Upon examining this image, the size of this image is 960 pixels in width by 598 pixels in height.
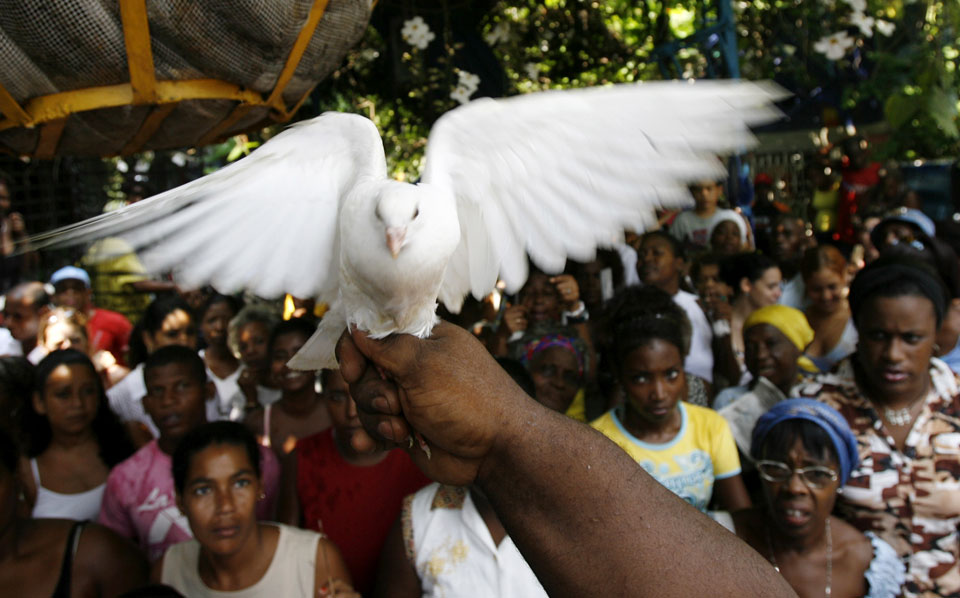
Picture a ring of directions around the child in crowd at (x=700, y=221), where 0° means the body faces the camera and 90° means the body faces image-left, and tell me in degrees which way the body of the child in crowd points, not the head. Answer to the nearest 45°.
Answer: approximately 0°

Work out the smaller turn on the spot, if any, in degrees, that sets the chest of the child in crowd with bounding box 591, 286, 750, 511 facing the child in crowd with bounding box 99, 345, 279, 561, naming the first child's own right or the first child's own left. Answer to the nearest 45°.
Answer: approximately 90° to the first child's own right

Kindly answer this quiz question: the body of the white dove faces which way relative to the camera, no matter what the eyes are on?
toward the camera

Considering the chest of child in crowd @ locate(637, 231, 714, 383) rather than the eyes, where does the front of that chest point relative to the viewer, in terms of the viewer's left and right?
facing the viewer and to the left of the viewer

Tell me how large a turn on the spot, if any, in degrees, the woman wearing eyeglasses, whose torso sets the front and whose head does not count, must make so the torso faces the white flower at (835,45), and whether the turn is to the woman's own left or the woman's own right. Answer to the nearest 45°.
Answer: approximately 180°

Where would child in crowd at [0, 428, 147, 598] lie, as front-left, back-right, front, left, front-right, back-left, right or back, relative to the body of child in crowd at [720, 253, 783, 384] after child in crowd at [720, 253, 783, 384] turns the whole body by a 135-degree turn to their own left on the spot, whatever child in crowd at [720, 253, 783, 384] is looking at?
back-left

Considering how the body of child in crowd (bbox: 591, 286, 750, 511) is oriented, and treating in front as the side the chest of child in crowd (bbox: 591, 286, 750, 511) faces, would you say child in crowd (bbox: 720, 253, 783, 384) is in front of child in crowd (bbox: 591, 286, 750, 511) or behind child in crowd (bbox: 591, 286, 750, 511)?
behind

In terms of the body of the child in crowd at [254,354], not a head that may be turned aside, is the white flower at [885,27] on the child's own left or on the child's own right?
on the child's own left

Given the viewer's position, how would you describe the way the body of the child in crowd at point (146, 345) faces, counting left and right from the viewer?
facing the viewer and to the right of the viewer

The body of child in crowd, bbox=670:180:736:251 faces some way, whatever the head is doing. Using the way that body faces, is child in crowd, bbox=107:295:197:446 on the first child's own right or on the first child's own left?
on the first child's own right

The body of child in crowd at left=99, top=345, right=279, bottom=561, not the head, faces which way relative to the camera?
toward the camera

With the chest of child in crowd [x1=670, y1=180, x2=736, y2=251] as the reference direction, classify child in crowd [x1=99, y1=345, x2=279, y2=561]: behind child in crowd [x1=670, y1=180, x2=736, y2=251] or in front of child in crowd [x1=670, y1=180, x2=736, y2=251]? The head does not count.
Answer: in front
